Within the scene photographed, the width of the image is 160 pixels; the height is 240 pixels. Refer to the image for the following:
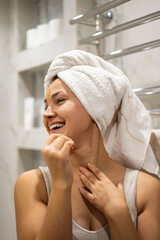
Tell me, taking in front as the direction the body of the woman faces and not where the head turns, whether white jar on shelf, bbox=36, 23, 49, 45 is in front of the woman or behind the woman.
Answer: behind

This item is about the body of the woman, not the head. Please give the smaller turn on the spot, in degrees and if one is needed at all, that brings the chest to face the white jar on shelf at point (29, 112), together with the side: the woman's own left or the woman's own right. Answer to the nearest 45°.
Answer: approximately 180°

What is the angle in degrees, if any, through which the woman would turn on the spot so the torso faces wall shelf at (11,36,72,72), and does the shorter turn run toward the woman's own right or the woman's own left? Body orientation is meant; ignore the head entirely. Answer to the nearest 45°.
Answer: approximately 180°

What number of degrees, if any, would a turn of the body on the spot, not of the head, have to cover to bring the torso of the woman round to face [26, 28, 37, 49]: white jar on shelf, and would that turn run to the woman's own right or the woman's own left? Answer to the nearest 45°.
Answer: approximately 180°

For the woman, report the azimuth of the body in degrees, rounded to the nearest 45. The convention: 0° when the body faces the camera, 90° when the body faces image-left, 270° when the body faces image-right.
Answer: approximately 0°
